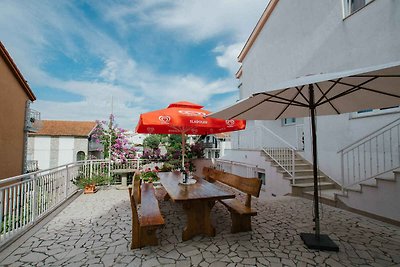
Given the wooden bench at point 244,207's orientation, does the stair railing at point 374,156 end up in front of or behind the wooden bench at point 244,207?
behind

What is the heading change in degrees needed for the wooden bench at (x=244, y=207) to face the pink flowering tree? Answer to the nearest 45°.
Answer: approximately 90° to its right

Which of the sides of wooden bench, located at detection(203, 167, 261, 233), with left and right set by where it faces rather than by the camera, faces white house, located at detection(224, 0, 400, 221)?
back

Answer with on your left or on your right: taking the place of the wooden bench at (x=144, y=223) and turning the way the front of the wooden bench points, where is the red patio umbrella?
on your left

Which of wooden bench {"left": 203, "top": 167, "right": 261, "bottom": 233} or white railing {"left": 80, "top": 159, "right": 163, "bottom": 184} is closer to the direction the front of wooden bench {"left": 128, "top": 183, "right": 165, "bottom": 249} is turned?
the wooden bench

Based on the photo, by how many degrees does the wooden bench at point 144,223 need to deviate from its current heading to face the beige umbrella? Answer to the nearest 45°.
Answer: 0° — it already faces it

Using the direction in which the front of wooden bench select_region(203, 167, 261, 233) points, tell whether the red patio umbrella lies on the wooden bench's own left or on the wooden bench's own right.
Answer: on the wooden bench's own right

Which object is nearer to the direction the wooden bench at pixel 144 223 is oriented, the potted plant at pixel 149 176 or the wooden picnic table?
the wooden picnic table

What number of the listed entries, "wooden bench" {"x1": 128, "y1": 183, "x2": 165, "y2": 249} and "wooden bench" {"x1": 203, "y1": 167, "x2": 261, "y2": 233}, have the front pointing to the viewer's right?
1

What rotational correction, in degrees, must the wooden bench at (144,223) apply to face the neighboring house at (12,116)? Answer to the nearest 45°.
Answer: approximately 135° to its left

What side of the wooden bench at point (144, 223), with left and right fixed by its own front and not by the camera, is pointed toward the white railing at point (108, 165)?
left

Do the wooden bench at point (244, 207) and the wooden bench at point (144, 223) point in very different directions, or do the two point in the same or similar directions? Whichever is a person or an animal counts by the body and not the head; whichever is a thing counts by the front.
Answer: very different directions

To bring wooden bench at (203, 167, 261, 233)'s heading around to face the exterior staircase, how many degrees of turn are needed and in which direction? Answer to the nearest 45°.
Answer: approximately 180°

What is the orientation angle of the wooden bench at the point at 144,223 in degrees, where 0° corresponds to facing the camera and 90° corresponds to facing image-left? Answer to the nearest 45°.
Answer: approximately 270°
